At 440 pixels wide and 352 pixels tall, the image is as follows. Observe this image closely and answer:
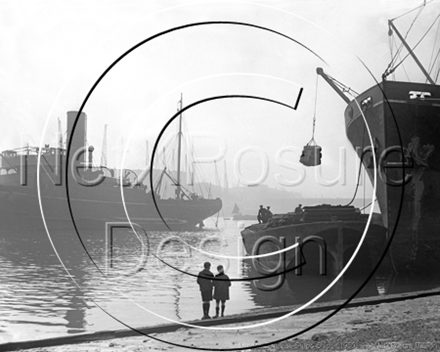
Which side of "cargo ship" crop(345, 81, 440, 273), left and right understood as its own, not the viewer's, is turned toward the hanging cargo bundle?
front

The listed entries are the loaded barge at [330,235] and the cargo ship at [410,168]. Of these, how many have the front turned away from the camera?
0
